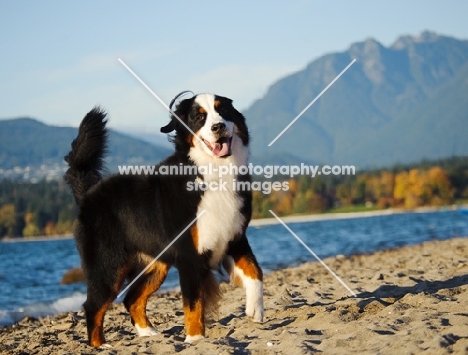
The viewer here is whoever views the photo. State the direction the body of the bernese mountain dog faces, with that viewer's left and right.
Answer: facing the viewer and to the right of the viewer
